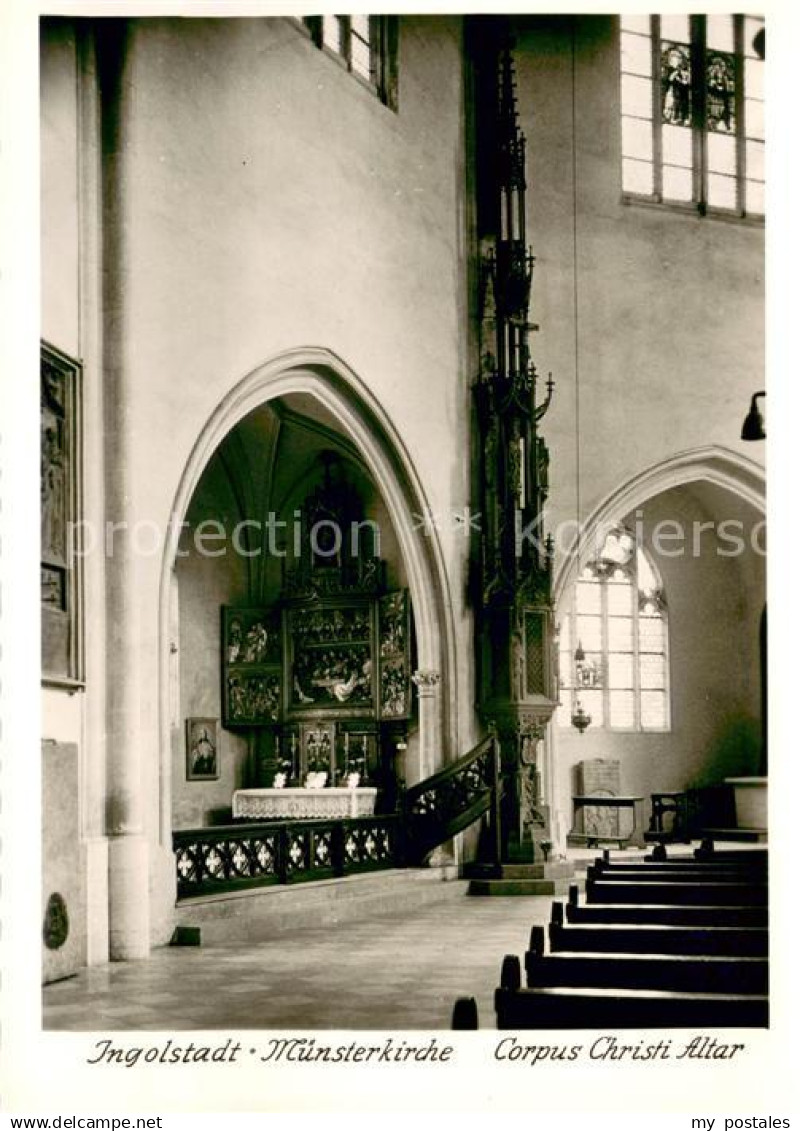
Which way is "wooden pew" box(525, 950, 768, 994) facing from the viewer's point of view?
away from the camera

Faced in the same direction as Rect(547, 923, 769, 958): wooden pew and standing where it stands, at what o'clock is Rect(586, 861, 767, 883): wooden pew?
Rect(586, 861, 767, 883): wooden pew is roughly at 12 o'clock from Rect(547, 923, 769, 958): wooden pew.

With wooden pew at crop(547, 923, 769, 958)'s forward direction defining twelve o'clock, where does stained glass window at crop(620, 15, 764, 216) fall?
The stained glass window is roughly at 12 o'clock from the wooden pew.

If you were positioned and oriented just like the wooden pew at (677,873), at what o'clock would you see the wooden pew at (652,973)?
the wooden pew at (652,973) is roughly at 6 o'clock from the wooden pew at (677,873).

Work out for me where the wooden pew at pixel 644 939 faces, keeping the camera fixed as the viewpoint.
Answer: facing away from the viewer

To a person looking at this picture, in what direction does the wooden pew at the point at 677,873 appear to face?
facing away from the viewer
